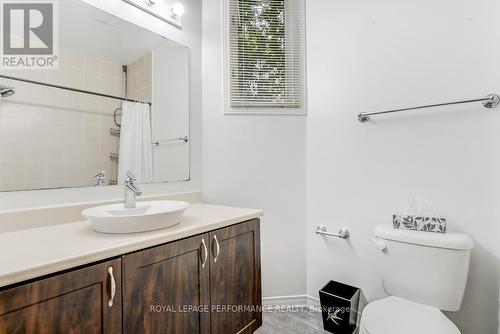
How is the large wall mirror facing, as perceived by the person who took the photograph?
facing the viewer and to the right of the viewer

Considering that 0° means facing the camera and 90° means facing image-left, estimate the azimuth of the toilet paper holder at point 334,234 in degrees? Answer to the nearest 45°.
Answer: approximately 45°

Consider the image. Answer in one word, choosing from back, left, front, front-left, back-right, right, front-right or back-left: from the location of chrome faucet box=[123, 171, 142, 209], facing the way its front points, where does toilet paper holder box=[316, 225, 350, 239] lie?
front-left

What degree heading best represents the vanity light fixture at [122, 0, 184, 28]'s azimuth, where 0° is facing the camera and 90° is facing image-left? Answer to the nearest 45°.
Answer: approximately 315°

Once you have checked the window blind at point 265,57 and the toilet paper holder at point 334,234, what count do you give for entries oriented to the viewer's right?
0
